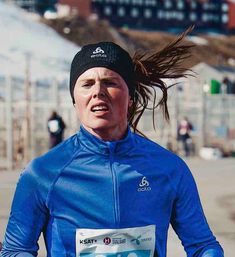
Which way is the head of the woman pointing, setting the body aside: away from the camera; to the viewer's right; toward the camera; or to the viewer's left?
toward the camera

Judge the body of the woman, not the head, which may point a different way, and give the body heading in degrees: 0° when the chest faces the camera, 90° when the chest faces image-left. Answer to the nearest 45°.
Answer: approximately 0°

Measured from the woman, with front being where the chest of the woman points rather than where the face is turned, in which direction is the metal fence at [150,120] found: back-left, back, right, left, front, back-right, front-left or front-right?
back

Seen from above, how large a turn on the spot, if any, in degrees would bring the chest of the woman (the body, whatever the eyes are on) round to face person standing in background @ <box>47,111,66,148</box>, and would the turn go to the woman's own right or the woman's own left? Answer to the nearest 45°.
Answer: approximately 180°

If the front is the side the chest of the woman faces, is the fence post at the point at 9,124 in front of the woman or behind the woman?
behind

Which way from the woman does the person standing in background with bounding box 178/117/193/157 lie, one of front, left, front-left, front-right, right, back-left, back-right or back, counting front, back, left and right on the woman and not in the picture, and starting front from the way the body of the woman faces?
back
